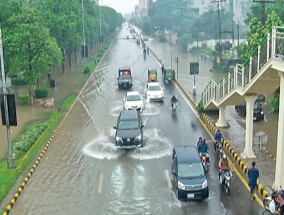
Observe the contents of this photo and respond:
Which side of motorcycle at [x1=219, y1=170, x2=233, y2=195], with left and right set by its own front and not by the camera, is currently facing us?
front

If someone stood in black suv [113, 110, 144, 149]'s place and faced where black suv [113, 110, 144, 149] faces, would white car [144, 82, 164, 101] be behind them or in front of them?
behind

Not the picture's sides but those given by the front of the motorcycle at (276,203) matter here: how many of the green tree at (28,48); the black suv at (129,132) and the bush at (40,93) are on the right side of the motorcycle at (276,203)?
3

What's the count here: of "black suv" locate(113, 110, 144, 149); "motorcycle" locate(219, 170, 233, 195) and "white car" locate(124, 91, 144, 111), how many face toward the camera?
3

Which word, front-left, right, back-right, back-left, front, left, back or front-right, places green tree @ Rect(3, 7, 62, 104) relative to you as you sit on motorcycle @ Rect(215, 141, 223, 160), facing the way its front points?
back-right

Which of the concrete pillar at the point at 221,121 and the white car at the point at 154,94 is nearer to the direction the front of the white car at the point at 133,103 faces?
the concrete pillar

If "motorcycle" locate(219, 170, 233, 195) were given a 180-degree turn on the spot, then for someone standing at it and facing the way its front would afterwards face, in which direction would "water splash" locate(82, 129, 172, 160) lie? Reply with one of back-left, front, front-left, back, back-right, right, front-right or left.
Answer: front-left

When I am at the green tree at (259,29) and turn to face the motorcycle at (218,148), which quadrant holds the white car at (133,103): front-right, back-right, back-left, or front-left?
front-right

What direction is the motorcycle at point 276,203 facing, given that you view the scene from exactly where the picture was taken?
facing the viewer and to the left of the viewer

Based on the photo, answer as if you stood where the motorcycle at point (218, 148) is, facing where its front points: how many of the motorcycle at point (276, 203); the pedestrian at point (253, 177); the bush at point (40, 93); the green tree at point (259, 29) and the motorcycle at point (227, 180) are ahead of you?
3

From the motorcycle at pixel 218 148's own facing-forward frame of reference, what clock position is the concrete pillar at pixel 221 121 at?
The concrete pillar is roughly at 6 o'clock from the motorcycle.

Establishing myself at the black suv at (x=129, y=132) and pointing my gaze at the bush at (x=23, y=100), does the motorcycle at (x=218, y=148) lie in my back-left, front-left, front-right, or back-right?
back-right

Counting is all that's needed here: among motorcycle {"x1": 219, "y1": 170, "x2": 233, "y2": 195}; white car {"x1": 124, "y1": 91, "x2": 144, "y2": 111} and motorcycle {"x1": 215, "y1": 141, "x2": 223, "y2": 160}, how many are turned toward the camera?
3

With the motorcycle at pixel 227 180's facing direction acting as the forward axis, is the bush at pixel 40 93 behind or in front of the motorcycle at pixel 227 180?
behind
